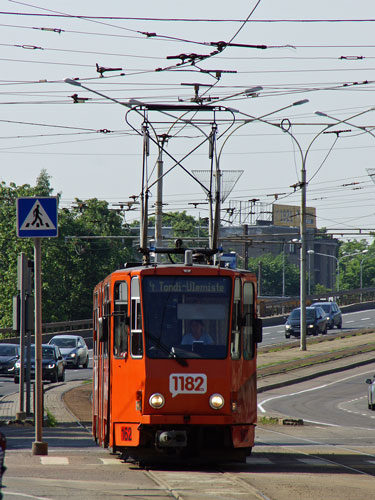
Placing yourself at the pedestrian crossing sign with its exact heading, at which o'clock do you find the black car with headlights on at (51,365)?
The black car with headlights on is roughly at 6 o'clock from the pedestrian crossing sign.

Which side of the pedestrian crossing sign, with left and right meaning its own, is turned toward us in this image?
front

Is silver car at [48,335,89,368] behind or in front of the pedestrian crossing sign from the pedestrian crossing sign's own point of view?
behind

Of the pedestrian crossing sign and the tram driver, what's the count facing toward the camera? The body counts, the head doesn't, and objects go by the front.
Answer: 2

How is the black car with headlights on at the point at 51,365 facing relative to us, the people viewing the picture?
facing the viewer and to the left of the viewer

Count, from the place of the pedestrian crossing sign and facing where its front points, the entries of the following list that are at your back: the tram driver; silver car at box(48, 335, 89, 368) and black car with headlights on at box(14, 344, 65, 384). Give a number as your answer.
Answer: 2

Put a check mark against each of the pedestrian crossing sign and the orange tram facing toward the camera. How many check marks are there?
2

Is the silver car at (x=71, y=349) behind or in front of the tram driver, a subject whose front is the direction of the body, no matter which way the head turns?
behind

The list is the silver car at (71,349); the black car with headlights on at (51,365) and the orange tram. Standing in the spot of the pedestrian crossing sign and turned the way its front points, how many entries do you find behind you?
2

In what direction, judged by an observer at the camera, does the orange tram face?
facing the viewer
